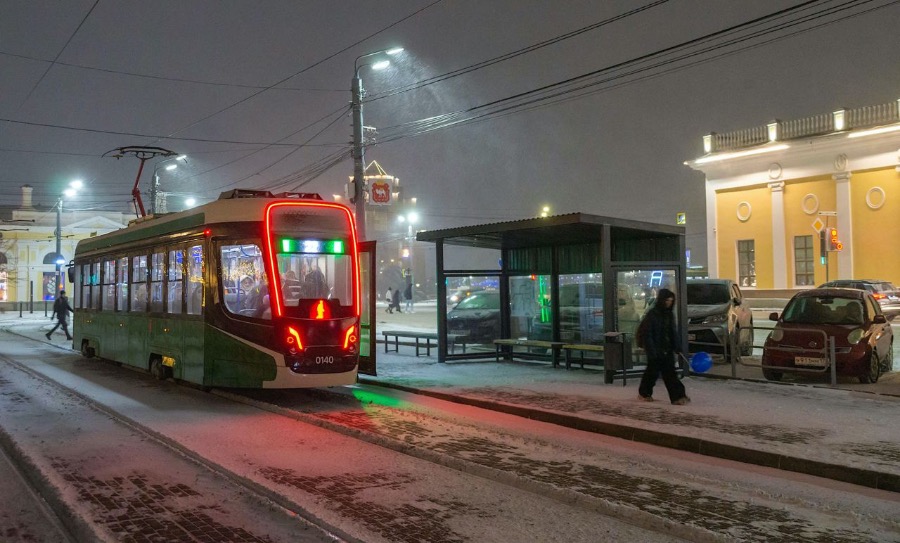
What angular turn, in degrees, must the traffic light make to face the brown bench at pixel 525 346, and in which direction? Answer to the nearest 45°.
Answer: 0° — it already faces it

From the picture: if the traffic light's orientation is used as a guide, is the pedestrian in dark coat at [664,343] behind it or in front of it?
in front

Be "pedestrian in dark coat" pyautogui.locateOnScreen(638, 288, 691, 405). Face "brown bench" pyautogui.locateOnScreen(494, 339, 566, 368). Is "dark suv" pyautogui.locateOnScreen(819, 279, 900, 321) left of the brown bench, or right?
right

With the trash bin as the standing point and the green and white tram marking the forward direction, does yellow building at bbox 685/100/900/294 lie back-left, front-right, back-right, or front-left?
back-right

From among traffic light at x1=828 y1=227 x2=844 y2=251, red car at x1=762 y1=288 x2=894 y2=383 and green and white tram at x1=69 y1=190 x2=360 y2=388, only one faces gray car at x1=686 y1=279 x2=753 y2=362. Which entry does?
the traffic light

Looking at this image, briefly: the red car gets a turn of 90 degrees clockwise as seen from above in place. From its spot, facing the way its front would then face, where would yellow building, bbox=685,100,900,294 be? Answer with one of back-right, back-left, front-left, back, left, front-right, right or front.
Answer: front-right
